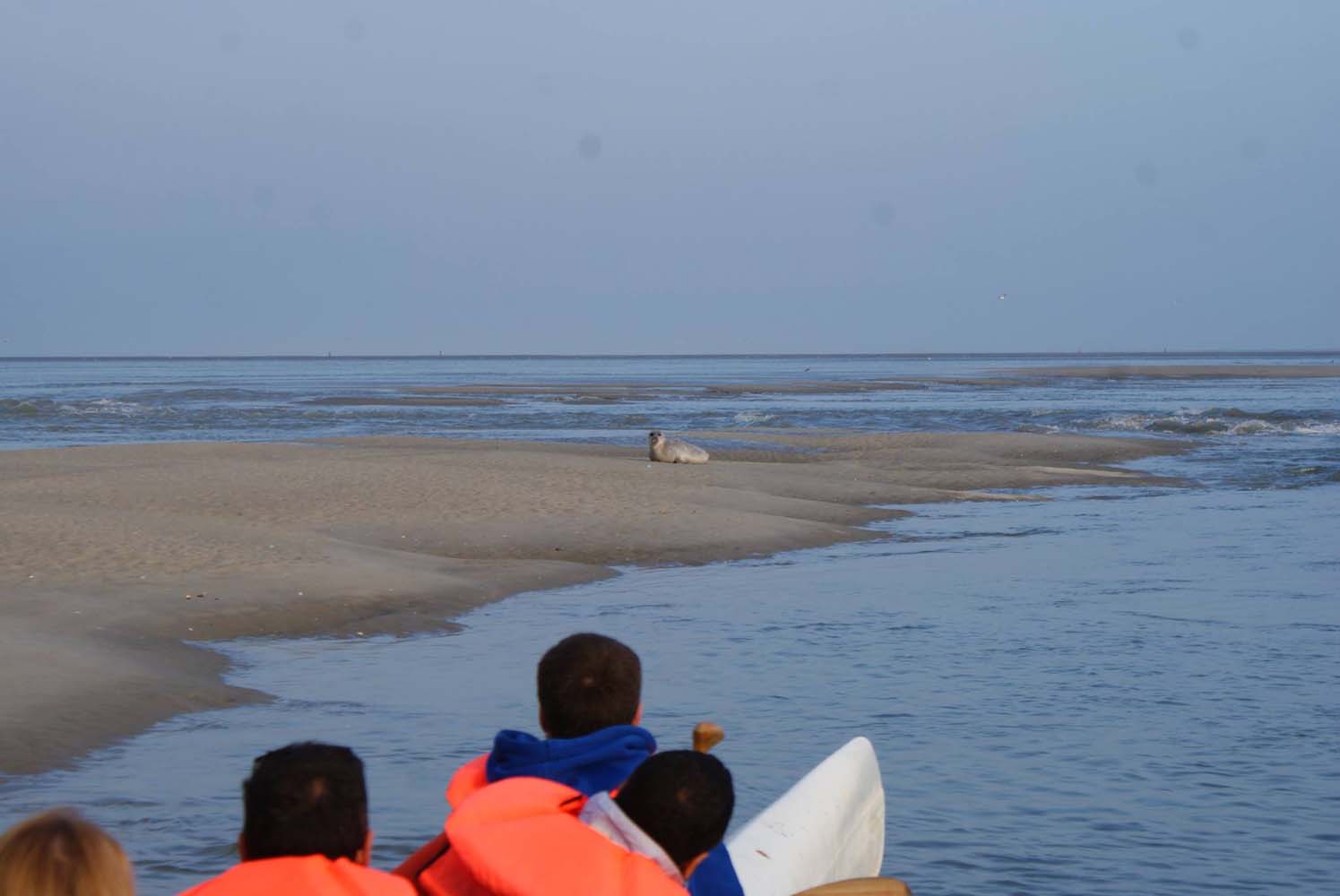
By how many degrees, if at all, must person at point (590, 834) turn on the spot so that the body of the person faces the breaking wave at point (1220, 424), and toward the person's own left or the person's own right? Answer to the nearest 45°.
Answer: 0° — they already face it

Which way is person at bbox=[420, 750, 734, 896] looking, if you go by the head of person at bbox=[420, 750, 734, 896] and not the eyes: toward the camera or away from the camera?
away from the camera

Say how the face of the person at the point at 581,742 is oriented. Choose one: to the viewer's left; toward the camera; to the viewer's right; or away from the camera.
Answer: away from the camera

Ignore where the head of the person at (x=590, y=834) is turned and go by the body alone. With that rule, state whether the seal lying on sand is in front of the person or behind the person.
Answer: in front

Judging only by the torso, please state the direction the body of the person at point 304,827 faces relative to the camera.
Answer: away from the camera

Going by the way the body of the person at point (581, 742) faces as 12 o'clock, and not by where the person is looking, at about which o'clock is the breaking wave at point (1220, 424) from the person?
The breaking wave is roughly at 1 o'clock from the person.

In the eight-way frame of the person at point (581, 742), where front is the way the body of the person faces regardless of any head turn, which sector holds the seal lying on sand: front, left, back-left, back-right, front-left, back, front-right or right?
front

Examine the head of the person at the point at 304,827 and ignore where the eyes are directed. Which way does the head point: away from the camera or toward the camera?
away from the camera

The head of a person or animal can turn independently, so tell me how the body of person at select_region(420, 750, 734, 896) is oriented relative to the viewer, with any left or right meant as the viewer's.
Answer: facing away from the viewer and to the right of the viewer

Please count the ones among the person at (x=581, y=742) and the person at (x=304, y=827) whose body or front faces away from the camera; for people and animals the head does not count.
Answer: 2

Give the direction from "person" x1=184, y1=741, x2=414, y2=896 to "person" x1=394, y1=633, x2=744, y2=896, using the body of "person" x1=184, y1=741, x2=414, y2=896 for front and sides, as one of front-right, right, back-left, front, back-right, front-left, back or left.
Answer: front-right

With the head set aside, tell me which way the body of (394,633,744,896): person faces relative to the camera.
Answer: away from the camera

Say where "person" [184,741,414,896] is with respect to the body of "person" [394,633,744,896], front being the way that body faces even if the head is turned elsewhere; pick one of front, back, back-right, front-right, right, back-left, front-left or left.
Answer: back-left

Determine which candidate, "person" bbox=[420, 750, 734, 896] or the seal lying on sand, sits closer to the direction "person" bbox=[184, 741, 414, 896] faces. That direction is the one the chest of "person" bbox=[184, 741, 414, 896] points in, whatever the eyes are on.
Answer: the seal lying on sand

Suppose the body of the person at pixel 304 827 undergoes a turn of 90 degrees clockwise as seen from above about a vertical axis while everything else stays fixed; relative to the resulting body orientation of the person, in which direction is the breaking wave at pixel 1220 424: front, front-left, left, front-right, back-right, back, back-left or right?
front-left
